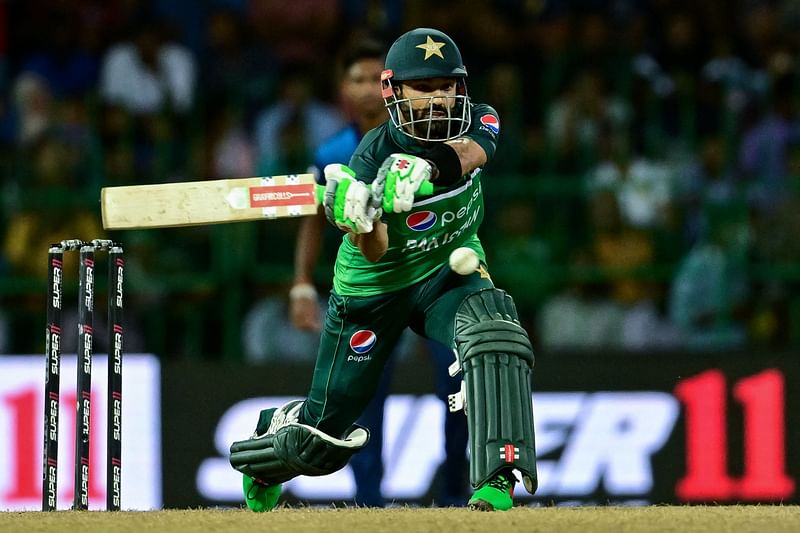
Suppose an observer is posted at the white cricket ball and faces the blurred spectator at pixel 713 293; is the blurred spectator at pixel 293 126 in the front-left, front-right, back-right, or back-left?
front-left

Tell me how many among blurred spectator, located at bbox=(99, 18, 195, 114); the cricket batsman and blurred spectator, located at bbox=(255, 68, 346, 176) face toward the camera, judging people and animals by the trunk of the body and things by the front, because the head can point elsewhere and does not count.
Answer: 3

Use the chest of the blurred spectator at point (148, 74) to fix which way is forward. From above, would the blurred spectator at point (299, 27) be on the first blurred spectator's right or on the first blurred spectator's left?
on the first blurred spectator's left

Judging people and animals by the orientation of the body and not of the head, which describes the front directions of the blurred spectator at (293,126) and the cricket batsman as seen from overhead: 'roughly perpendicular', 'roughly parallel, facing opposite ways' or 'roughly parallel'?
roughly parallel

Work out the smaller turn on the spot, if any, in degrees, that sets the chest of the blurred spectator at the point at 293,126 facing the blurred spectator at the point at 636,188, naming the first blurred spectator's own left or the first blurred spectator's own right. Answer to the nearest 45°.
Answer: approximately 90° to the first blurred spectator's own left

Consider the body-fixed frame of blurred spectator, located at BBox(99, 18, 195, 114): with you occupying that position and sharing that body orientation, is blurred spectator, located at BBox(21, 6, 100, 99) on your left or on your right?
on your right

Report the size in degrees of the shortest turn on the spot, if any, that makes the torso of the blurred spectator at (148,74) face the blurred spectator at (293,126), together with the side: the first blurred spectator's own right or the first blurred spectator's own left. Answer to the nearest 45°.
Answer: approximately 45° to the first blurred spectator's own left

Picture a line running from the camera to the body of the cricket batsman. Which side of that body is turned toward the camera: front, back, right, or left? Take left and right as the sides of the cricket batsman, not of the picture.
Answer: front

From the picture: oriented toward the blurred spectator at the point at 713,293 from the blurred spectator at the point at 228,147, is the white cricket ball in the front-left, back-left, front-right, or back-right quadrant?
front-right

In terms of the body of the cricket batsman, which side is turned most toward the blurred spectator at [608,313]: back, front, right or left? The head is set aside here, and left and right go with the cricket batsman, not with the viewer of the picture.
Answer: back

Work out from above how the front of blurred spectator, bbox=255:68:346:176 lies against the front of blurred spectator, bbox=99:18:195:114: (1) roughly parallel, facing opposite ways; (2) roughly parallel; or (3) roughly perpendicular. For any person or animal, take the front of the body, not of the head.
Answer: roughly parallel

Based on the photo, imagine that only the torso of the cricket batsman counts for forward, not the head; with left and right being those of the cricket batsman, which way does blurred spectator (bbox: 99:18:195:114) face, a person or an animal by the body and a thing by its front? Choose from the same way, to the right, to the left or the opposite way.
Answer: the same way

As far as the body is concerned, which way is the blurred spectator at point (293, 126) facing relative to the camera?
toward the camera

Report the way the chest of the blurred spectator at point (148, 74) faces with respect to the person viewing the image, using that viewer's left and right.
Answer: facing the viewer

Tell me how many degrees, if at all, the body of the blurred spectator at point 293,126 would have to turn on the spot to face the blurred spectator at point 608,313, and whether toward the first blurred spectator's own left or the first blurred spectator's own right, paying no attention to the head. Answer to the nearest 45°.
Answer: approximately 90° to the first blurred spectator's own left

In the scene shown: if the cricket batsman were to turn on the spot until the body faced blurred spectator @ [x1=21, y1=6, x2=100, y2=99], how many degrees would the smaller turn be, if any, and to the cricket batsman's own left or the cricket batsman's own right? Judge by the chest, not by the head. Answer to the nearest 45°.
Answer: approximately 135° to the cricket batsman's own right
